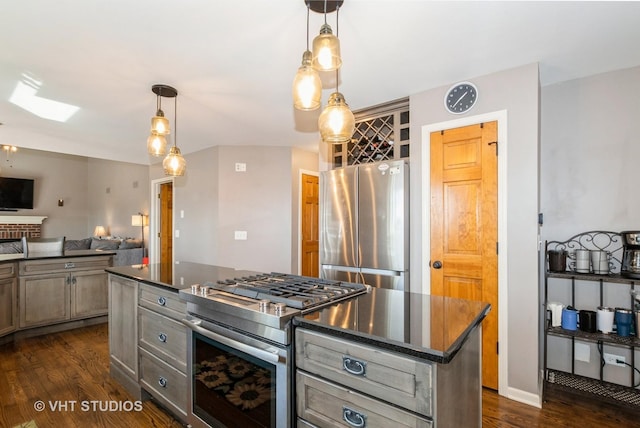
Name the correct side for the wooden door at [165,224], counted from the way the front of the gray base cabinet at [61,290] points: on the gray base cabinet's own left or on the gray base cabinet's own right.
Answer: on the gray base cabinet's own left

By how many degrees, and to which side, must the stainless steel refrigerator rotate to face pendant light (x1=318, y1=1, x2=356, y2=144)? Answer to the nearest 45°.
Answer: approximately 45° to its left

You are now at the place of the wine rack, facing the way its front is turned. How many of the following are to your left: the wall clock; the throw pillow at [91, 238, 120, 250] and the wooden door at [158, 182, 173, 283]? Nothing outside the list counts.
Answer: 1

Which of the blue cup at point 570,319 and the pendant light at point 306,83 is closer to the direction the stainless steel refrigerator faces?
the pendant light

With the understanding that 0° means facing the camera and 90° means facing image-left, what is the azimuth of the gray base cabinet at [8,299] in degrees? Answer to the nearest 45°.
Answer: approximately 315°

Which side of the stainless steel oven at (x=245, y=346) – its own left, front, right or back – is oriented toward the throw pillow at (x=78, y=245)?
right

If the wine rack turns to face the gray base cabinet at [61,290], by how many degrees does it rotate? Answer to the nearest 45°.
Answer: approximately 45° to its right
